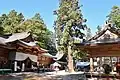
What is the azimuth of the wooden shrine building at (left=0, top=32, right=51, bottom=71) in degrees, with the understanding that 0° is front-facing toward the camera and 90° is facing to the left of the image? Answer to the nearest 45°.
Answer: approximately 315°

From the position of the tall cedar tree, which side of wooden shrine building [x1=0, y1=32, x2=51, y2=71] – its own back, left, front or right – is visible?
left
